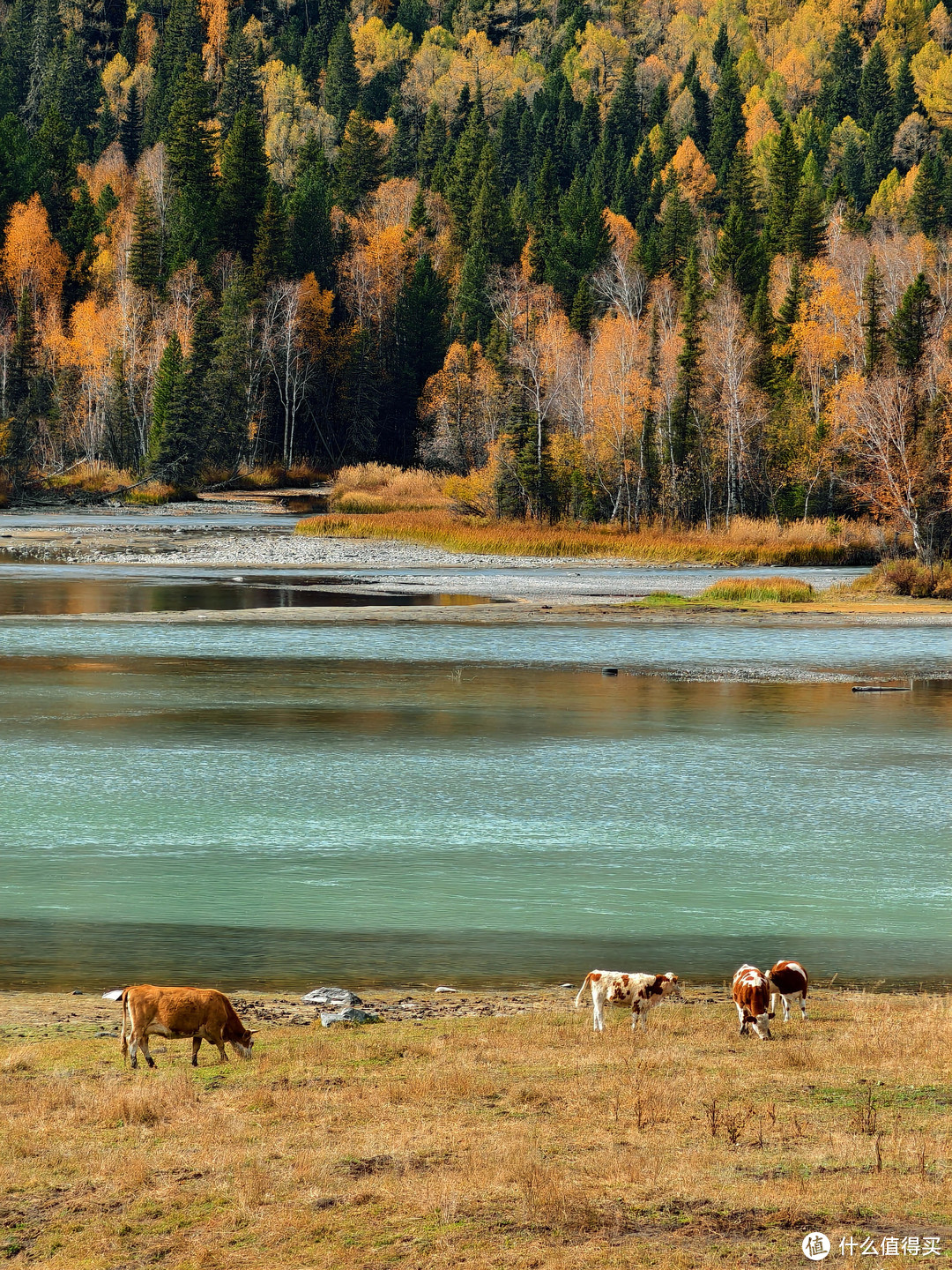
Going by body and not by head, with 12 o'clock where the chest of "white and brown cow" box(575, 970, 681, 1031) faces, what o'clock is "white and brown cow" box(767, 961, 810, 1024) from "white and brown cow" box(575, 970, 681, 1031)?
"white and brown cow" box(767, 961, 810, 1024) is roughly at 11 o'clock from "white and brown cow" box(575, 970, 681, 1031).

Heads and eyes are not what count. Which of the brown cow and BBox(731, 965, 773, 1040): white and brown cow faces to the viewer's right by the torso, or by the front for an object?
the brown cow

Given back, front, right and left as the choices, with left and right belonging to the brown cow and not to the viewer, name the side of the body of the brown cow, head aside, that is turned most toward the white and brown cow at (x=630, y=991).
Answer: front

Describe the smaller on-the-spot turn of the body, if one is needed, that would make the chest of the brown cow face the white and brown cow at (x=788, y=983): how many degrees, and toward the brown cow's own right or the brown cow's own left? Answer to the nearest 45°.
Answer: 0° — it already faces it

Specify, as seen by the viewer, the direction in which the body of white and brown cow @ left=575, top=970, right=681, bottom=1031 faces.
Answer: to the viewer's right

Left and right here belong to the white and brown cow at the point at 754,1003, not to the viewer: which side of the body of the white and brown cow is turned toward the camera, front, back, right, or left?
front

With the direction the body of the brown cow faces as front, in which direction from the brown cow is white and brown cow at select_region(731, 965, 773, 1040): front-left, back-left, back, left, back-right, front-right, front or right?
front

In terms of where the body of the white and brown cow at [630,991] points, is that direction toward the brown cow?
no

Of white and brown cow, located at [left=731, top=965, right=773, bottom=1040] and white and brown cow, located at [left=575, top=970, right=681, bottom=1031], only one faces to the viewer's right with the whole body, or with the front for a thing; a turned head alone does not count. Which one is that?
white and brown cow, located at [left=575, top=970, right=681, bottom=1031]

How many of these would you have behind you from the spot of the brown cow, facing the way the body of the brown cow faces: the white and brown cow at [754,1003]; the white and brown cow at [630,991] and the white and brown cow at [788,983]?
0

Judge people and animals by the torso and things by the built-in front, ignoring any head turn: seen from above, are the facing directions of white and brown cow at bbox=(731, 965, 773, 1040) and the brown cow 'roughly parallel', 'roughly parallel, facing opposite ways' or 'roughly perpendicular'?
roughly perpendicular

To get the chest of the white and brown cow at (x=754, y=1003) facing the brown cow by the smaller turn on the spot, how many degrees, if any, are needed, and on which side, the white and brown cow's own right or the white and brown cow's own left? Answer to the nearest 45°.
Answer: approximately 90° to the white and brown cow's own right

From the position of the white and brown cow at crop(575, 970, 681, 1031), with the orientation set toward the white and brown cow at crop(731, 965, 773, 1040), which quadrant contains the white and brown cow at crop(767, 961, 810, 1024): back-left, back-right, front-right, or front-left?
front-left

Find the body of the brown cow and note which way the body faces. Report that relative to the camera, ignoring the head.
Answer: to the viewer's right

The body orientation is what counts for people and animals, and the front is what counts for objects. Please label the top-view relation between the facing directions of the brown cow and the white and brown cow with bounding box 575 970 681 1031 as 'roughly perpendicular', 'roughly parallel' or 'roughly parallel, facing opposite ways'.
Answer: roughly parallel
